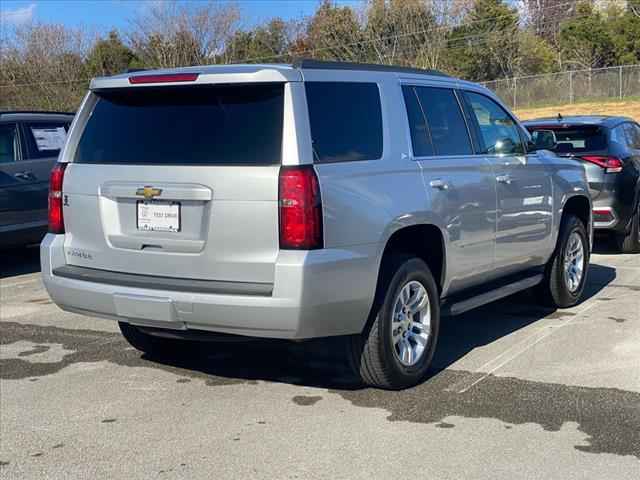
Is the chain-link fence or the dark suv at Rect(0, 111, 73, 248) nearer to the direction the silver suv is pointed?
the chain-link fence

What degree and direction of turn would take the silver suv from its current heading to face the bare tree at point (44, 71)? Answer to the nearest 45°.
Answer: approximately 45° to its left

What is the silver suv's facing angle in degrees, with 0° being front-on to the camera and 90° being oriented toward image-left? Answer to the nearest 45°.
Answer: approximately 225°

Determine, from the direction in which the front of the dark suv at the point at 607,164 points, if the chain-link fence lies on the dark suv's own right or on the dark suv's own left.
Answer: on the dark suv's own left

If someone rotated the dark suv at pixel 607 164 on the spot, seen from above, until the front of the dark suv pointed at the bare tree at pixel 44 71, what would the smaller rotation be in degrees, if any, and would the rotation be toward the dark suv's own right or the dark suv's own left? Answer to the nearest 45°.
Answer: approximately 90° to the dark suv's own left

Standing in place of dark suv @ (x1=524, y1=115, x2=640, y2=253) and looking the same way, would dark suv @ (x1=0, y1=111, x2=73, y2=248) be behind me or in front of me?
behind

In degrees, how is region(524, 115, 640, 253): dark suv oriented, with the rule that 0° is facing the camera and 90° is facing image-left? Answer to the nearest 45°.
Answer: approximately 225°

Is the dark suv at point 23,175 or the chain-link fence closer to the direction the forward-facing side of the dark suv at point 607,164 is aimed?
the chain-link fence

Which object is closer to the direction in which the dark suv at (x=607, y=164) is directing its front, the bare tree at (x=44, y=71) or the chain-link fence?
the chain-link fence
